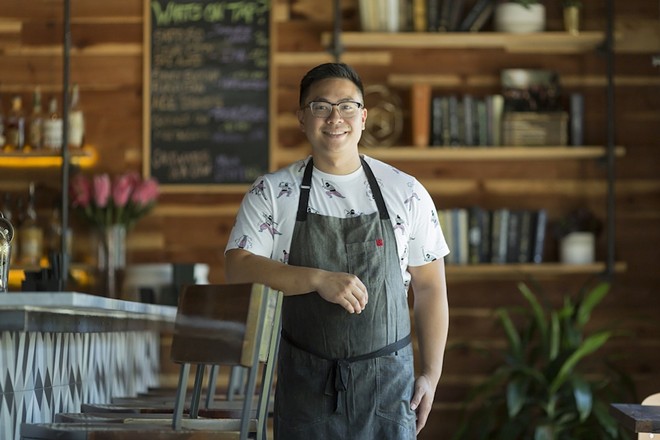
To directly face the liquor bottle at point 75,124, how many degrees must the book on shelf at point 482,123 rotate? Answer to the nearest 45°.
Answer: approximately 90° to its right

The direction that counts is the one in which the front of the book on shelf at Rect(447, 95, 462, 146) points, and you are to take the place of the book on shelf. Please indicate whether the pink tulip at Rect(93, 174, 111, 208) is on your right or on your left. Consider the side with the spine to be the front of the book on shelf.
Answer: on your right

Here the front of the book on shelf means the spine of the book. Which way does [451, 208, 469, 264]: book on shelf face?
toward the camera

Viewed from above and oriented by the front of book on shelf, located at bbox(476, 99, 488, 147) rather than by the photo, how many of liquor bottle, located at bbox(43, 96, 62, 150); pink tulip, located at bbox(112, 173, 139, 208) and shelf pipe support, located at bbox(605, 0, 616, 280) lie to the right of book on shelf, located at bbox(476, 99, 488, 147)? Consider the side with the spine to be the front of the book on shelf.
2

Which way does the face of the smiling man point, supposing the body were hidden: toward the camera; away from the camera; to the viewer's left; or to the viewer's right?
toward the camera

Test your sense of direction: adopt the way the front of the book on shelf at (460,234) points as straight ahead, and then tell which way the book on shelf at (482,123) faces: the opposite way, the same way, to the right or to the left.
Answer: the same way

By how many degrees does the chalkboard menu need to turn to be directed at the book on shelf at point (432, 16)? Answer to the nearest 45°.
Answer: approximately 90° to its left

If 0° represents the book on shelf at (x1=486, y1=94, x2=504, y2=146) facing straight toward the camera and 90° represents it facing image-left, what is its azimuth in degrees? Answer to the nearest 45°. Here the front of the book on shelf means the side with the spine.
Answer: approximately 0°

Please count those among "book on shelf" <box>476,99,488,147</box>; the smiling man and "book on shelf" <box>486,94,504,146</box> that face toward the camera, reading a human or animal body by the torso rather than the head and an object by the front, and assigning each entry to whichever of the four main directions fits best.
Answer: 3

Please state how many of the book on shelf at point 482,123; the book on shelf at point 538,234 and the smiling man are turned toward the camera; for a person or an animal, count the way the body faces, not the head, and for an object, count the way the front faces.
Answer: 3

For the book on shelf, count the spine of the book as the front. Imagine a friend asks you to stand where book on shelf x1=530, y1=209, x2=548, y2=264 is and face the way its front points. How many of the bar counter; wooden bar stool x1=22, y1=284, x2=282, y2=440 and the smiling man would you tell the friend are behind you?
0

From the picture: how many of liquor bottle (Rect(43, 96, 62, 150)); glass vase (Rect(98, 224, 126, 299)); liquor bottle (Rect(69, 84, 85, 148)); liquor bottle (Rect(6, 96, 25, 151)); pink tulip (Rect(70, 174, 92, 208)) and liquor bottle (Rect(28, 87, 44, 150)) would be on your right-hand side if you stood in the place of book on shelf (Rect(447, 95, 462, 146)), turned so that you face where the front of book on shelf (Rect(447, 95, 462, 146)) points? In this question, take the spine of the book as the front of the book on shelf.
6

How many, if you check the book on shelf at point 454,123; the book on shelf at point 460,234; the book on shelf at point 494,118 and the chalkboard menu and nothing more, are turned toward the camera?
4

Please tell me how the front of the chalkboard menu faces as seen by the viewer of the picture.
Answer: facing the viewer

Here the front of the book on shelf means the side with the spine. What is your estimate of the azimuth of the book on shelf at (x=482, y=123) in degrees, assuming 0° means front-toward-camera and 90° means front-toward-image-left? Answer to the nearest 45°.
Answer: approximately 0°
